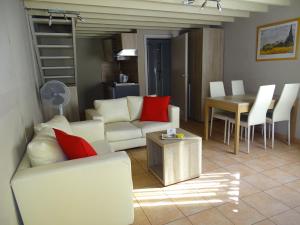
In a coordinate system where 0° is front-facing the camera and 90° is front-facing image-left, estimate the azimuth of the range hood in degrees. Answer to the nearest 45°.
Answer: approximately 45°

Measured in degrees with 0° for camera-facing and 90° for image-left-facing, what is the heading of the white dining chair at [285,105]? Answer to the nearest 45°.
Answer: approximately 135°

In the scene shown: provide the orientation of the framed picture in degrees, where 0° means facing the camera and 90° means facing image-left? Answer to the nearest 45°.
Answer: approximately 45°

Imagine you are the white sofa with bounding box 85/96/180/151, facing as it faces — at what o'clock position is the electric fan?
The electric fan is roughly at 4 o'clock from the white sofa.

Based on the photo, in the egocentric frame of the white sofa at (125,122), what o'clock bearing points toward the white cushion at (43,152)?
The white cushion is roughly at 2 o'clock from the white sofa.

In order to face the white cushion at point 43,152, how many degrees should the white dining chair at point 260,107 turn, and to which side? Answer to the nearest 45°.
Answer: approximately 90° to its left
